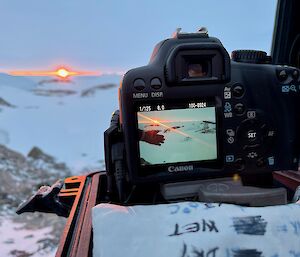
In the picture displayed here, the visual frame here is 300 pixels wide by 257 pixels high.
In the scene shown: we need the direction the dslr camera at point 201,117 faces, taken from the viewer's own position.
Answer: facing away from the viewer
